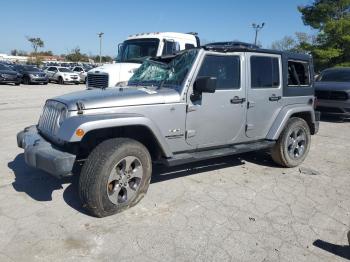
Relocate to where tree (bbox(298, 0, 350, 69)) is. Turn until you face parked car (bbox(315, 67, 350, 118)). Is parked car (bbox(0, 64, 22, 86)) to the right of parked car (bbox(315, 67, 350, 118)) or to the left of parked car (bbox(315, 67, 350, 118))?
right

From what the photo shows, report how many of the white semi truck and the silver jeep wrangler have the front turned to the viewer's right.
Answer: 0

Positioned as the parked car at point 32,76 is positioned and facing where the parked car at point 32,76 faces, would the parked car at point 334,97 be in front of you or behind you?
in front

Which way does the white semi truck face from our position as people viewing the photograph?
facing the viewer and to the left of the viewer

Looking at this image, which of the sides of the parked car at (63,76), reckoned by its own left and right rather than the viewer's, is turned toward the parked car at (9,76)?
right

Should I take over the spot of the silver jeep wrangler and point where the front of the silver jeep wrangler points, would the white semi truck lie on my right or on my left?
on my right

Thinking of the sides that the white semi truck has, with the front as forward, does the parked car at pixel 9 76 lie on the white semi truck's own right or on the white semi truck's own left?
on the white semi truck's own right

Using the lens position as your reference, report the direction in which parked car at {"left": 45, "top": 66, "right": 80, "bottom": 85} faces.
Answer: facing the viewer and to the right of the viewer
